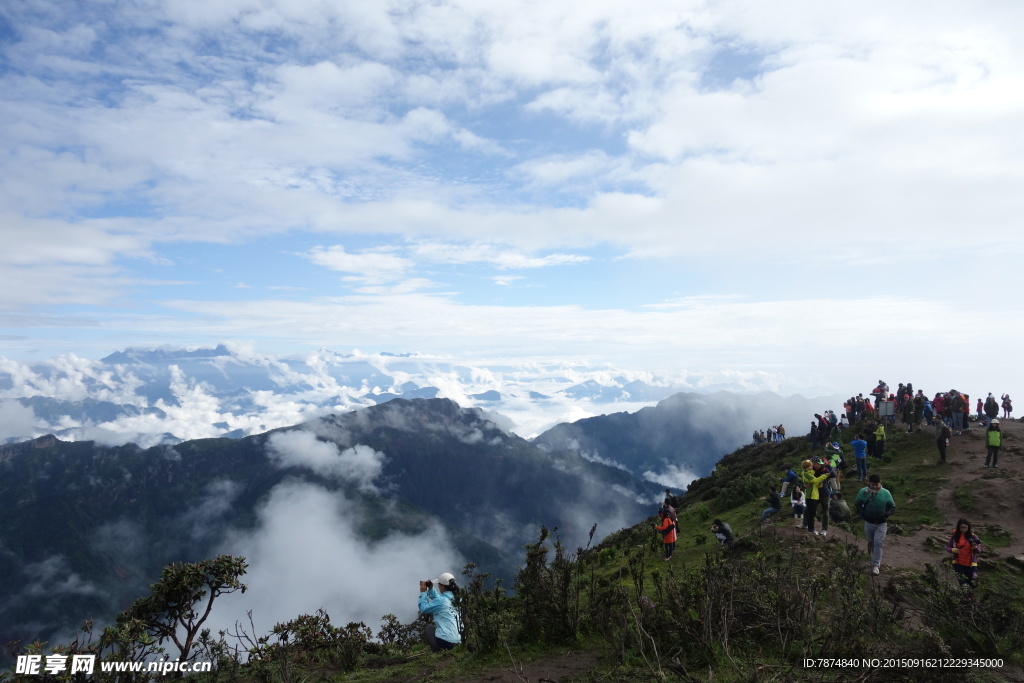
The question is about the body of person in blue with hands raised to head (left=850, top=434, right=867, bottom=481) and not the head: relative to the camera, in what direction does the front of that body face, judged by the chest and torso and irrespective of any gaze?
away from the camera

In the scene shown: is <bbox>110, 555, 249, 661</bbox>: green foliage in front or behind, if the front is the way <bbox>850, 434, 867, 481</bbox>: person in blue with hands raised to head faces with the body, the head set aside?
behind

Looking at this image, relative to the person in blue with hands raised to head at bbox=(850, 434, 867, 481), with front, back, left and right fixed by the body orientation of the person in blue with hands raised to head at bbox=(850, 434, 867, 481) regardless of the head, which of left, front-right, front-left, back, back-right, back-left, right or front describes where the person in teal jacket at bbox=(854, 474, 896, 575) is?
back

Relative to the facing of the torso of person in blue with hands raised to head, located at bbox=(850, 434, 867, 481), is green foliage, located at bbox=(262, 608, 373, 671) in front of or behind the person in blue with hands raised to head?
behind
